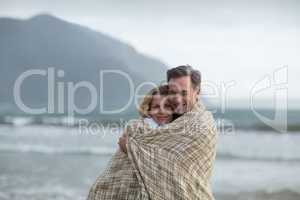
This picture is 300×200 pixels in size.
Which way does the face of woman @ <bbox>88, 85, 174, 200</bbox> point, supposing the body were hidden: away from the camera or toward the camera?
toward the camera

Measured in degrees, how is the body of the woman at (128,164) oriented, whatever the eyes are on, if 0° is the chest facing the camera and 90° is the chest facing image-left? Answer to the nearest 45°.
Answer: approximately 315°

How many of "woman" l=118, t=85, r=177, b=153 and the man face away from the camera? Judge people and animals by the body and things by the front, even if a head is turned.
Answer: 0

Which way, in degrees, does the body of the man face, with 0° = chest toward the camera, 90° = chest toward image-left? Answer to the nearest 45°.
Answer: approximately 45°

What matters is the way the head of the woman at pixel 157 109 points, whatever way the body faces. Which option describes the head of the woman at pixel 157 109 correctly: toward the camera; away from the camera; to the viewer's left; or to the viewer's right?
toward the camera
